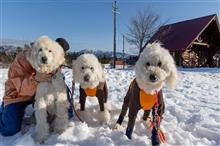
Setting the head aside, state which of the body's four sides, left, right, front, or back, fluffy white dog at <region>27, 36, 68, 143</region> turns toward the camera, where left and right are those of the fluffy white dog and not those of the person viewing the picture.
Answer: front

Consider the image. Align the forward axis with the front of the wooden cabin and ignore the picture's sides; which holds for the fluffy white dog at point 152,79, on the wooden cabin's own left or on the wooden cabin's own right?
on the wooden cabin's own right

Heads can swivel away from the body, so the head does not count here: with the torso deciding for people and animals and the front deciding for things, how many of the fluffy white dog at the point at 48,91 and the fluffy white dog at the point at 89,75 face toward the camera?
2

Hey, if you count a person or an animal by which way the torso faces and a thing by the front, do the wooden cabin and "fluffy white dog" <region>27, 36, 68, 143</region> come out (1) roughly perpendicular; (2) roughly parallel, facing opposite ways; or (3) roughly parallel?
roughly parallel

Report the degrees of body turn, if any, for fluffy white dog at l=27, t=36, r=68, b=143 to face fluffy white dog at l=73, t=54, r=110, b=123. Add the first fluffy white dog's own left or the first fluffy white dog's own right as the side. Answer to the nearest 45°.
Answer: approximately 90° to the first fluffy white dog's own left

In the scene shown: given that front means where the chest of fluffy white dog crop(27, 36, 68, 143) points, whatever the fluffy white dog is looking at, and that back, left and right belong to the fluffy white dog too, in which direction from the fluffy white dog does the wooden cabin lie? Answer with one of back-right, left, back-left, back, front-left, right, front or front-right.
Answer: back-left

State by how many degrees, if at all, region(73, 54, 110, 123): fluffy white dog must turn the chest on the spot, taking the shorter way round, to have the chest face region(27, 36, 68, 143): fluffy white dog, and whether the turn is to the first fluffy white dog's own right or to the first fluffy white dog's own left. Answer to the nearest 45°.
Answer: approximately 90° to the first fluffy white dog's own right

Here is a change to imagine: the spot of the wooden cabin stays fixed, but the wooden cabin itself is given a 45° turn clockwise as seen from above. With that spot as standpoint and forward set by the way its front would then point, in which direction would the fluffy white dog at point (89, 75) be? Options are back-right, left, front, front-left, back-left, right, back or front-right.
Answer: front

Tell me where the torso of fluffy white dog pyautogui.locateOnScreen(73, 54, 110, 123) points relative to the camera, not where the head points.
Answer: toward the camera

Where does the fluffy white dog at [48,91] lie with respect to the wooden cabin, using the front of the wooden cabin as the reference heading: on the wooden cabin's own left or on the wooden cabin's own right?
on the wooden cabin's own right

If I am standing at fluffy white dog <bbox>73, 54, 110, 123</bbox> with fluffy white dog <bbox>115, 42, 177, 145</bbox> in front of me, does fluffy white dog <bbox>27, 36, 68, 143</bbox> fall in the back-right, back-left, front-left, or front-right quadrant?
back-right

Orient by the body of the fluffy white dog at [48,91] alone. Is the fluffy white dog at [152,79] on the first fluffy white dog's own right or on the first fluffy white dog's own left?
on the first fluffy white dog's own left
